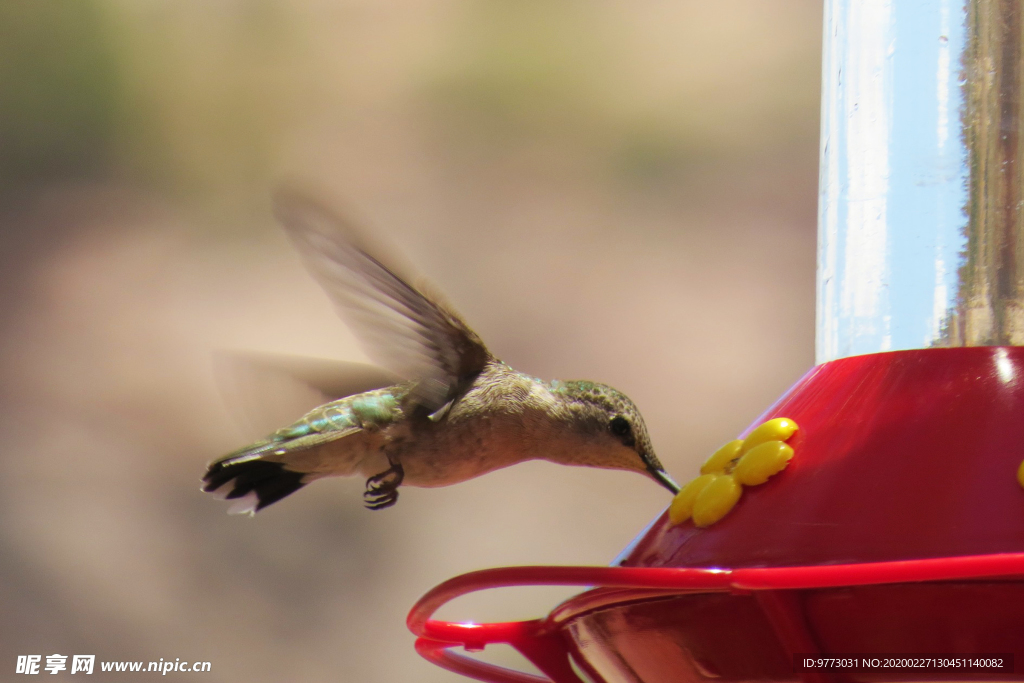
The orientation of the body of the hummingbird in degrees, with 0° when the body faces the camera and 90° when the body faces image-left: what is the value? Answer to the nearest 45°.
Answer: approximately 270°

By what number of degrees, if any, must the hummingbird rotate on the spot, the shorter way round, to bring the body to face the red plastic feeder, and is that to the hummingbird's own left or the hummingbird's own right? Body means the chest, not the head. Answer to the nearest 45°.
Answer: approximately 45° to the hummingbird's own right
